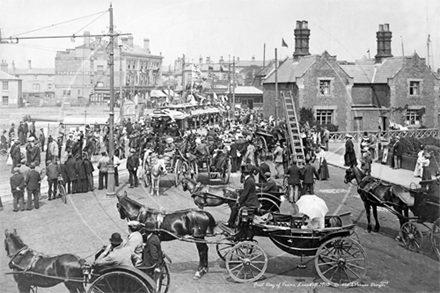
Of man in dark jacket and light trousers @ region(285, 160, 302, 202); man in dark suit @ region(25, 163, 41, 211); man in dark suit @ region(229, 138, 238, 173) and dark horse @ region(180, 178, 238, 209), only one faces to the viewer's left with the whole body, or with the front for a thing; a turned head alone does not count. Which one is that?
the dark horse

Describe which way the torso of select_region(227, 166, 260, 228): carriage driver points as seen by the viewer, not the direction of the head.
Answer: to the viewer's left

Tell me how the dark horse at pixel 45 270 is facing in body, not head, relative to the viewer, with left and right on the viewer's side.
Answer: facing to the left of the viewer

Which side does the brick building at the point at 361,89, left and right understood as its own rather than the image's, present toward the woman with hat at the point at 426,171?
front

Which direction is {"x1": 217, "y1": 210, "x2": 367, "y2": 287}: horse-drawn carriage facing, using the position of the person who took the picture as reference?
facing to the left of the viewer

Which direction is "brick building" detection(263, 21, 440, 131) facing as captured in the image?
toward the camera

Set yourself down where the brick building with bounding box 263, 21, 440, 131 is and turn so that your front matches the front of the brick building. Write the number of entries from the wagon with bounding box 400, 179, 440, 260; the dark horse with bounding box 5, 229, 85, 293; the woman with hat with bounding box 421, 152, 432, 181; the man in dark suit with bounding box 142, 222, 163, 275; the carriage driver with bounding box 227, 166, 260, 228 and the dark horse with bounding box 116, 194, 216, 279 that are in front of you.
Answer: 6

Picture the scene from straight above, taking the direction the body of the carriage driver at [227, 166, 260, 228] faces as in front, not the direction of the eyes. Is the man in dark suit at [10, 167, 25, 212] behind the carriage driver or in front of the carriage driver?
in front

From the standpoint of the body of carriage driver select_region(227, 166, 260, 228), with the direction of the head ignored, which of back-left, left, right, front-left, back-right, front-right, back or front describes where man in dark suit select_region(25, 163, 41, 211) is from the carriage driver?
front-right

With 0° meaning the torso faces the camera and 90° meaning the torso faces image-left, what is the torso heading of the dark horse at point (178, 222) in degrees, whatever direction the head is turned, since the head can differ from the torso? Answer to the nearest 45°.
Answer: approximately 90°

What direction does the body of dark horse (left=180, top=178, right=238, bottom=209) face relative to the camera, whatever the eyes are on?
to the viewer's left

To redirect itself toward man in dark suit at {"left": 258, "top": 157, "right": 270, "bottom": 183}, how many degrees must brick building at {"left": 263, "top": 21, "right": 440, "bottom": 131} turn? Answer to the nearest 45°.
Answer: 0° — it already faces them

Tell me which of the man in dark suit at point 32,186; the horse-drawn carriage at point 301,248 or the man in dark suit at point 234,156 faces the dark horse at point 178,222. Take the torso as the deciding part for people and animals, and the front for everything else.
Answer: the horse-drawn carriage

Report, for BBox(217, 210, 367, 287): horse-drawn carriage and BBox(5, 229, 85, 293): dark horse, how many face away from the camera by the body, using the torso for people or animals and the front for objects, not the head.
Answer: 0
